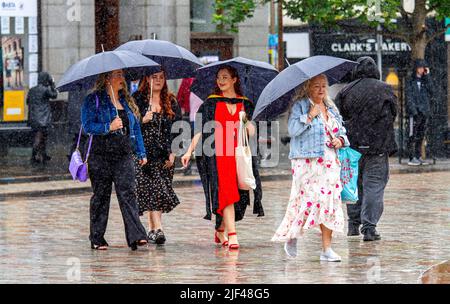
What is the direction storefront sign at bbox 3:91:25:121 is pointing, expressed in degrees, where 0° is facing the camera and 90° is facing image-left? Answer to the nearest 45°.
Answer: approximately 0°

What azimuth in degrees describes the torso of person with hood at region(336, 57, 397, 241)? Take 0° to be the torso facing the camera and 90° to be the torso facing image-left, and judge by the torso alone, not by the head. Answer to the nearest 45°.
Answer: approximately 180°

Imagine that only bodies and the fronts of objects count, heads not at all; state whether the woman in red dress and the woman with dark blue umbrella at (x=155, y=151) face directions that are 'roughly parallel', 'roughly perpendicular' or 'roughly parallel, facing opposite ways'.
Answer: roughly parallel

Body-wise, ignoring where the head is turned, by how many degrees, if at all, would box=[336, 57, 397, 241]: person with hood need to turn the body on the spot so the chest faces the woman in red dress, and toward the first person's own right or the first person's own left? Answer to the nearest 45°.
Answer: approximately 135° to the first person's own left

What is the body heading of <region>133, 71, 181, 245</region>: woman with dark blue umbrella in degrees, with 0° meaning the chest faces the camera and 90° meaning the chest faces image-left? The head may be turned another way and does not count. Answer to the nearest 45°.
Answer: approximately 0°

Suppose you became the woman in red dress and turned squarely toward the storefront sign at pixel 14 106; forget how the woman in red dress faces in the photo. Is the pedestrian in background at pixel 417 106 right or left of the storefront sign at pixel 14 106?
right

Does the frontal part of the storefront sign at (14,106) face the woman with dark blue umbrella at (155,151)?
yes

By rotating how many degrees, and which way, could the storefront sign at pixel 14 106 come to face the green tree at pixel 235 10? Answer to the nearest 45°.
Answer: approximately 90° to its left

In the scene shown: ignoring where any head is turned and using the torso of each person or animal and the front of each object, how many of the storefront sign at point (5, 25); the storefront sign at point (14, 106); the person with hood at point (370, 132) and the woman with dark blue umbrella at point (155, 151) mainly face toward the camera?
3

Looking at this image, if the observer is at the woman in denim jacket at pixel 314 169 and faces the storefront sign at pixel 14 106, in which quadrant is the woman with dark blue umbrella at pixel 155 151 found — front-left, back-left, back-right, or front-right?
front-left

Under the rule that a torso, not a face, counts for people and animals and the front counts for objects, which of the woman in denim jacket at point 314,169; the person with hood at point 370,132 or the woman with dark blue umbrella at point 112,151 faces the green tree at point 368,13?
the person with hood

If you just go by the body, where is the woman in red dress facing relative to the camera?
toward the camera

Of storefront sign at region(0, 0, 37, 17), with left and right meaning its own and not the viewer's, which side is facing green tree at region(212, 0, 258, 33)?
left

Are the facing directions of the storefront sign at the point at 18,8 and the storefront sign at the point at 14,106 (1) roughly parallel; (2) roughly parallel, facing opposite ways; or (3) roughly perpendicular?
roughly parallel

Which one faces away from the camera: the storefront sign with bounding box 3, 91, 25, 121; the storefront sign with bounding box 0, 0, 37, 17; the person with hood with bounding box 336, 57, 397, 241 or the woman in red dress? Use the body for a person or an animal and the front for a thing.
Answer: the person with hood
